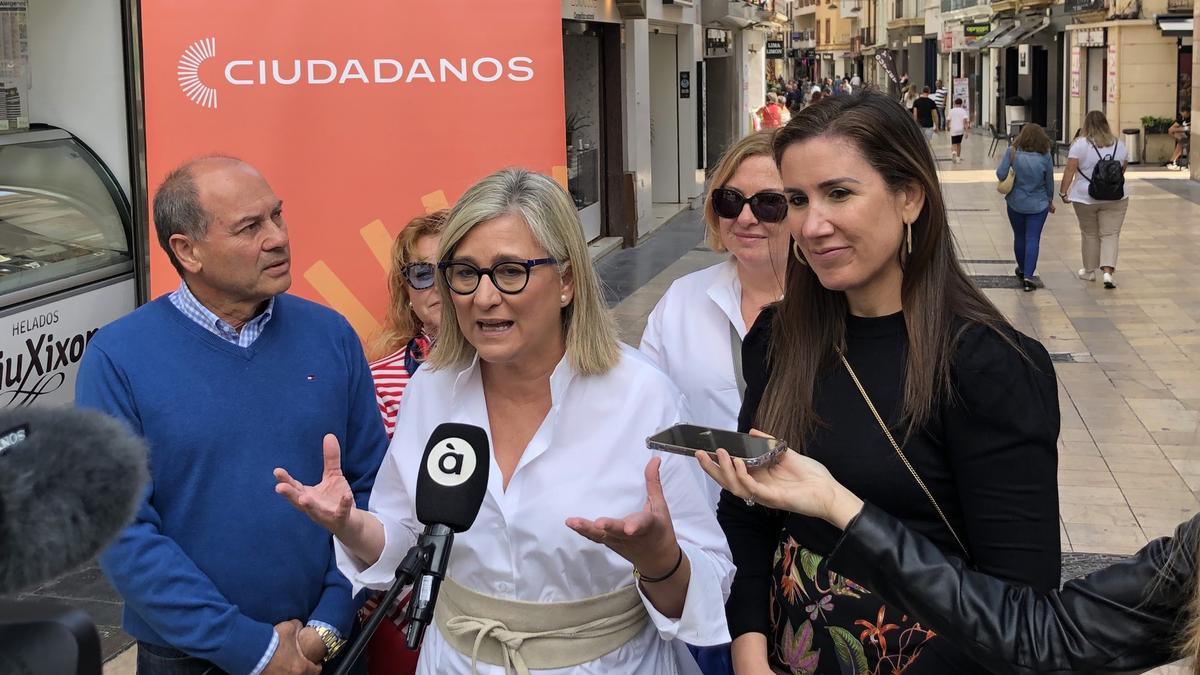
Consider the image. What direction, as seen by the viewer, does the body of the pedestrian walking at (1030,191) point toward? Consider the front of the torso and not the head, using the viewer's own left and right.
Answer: facing away from the viewer

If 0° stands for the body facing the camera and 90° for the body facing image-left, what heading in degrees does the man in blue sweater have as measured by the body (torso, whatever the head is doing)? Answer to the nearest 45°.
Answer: approximately 315°

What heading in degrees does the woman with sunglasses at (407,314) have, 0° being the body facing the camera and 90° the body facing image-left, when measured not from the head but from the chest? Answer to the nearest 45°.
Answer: approximately 315°

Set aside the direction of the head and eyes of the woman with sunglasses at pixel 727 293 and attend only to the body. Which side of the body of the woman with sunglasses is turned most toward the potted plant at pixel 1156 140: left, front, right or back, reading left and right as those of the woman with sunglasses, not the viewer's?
back

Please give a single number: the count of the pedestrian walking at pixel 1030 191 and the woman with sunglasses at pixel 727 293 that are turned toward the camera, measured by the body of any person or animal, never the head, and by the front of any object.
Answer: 1

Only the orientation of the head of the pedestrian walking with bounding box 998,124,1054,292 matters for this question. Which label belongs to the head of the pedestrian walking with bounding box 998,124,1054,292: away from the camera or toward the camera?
away from the camera

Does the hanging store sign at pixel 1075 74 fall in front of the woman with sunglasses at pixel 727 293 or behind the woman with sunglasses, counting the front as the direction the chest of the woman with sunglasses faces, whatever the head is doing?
behind
